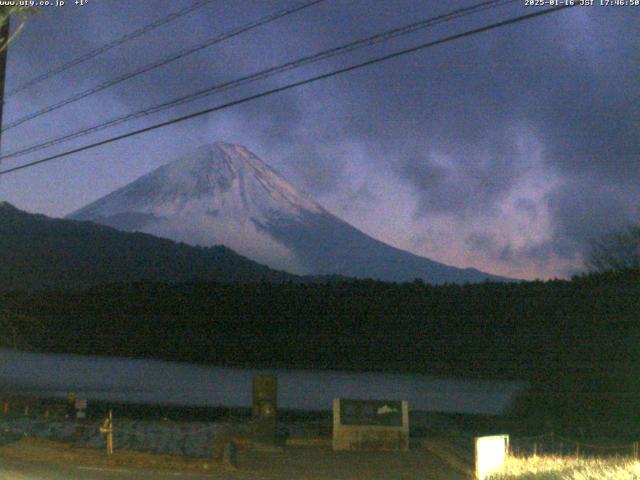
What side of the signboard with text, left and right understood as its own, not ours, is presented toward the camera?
front

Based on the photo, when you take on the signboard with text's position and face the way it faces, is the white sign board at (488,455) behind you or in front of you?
in front
